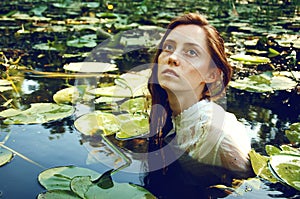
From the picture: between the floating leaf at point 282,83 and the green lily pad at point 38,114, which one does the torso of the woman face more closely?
the green lily pad

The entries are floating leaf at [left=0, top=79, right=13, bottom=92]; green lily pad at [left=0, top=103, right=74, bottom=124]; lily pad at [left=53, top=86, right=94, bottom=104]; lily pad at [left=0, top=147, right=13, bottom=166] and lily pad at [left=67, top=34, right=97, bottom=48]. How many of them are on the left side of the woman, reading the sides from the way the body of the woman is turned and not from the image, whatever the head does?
0

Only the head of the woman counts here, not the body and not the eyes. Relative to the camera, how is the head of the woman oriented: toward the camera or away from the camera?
toward the camera

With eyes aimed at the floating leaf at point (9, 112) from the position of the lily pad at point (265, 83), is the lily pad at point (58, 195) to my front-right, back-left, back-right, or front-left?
front-left

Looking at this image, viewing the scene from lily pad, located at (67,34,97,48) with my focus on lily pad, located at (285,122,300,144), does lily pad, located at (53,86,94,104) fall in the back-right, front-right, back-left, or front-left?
front-right

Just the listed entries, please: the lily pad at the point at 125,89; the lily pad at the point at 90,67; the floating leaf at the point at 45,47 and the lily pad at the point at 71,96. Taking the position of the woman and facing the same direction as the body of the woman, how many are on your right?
4

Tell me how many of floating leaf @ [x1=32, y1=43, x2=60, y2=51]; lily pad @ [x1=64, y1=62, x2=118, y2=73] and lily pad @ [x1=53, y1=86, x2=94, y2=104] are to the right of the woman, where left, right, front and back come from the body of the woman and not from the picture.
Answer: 3

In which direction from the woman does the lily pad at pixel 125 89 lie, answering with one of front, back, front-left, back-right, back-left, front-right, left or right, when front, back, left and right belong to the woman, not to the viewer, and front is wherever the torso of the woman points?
right

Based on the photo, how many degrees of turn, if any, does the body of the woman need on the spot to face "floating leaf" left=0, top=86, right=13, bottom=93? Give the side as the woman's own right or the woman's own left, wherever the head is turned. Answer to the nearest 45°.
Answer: approximately 90° to the woman's own right

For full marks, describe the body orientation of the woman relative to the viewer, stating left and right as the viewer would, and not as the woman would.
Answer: facing the viewer and to the left of the viewer

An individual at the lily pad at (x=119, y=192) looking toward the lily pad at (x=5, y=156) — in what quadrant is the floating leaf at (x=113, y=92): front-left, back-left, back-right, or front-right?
front-right

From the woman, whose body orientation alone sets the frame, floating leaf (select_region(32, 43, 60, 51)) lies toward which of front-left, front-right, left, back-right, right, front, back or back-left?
right

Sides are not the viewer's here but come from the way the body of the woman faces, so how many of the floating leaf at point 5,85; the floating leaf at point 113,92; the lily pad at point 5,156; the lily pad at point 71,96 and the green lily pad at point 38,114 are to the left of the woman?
0
